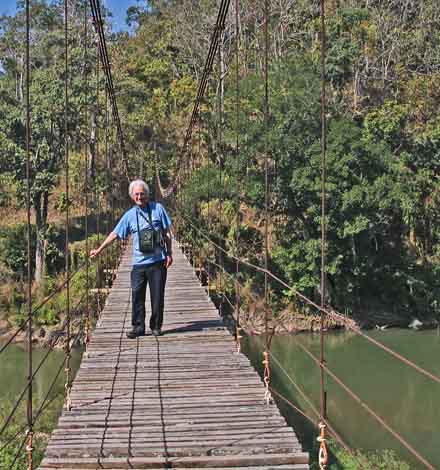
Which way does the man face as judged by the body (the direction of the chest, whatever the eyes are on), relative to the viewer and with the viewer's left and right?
facing the viewer

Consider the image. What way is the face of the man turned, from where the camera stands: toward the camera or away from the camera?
toward the camera
